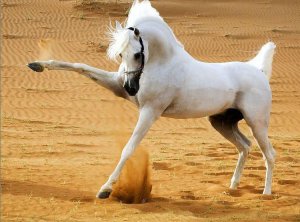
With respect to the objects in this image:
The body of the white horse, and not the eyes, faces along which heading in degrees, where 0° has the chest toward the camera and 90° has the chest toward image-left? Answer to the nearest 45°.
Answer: approximately 90°
